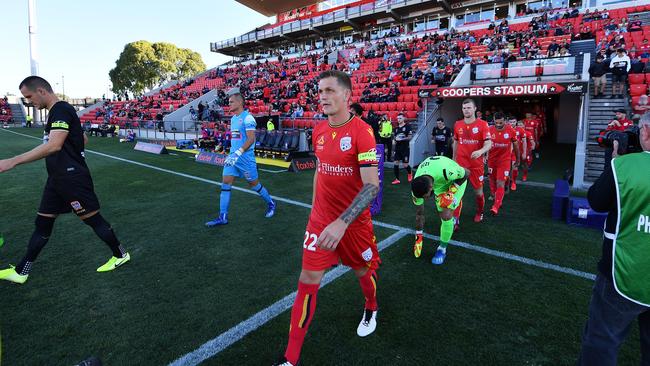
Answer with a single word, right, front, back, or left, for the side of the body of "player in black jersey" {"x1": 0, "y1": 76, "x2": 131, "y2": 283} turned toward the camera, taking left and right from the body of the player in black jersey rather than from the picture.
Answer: left

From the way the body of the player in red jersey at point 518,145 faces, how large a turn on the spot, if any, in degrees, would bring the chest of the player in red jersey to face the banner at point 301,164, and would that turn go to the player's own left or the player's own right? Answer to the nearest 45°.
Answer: approximately 45° to the player's own right

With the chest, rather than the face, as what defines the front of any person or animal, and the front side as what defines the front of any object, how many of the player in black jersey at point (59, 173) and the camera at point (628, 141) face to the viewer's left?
2

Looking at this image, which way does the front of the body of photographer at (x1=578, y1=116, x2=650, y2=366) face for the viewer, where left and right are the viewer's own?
facing away from the viewer and to the left of the viewer

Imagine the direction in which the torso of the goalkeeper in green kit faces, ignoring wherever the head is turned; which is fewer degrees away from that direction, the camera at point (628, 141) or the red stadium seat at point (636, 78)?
the camera

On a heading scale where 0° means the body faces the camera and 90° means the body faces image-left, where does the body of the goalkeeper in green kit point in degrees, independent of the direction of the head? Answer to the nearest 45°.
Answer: approximately 45°

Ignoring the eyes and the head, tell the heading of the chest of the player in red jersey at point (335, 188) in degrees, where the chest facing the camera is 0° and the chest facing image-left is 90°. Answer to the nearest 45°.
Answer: approximately 45°

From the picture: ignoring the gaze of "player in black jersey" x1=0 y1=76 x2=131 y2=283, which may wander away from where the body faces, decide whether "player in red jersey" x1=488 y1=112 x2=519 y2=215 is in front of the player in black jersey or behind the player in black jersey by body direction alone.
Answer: behind

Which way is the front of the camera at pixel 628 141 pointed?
to the viewer's left
